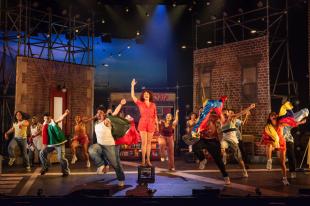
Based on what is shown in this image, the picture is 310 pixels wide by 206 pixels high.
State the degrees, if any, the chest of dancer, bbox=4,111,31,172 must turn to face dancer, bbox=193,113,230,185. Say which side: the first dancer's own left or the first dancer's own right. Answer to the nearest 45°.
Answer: approximately 45° to the first dancer's own left

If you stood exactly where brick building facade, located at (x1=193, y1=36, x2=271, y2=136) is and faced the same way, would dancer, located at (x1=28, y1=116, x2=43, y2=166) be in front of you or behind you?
in front

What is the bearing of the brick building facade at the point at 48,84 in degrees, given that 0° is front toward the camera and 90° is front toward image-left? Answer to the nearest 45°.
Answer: approximately 315°

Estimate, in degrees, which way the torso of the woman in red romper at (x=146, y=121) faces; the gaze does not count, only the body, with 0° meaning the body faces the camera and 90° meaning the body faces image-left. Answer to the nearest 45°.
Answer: approximately 0°

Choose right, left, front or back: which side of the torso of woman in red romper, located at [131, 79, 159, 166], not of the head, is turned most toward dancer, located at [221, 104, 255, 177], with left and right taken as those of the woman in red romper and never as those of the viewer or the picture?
left

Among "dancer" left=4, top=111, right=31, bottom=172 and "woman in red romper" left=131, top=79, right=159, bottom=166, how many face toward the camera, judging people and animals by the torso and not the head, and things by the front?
2

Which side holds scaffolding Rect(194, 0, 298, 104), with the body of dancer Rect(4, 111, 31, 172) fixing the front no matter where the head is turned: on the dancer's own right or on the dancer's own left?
on the dancer's own left

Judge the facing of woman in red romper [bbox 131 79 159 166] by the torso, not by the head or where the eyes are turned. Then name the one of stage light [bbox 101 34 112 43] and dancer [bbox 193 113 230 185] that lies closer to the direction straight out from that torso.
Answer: the dancer

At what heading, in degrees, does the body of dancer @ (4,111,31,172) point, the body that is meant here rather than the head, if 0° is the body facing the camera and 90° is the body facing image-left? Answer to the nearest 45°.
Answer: approximately 0°
